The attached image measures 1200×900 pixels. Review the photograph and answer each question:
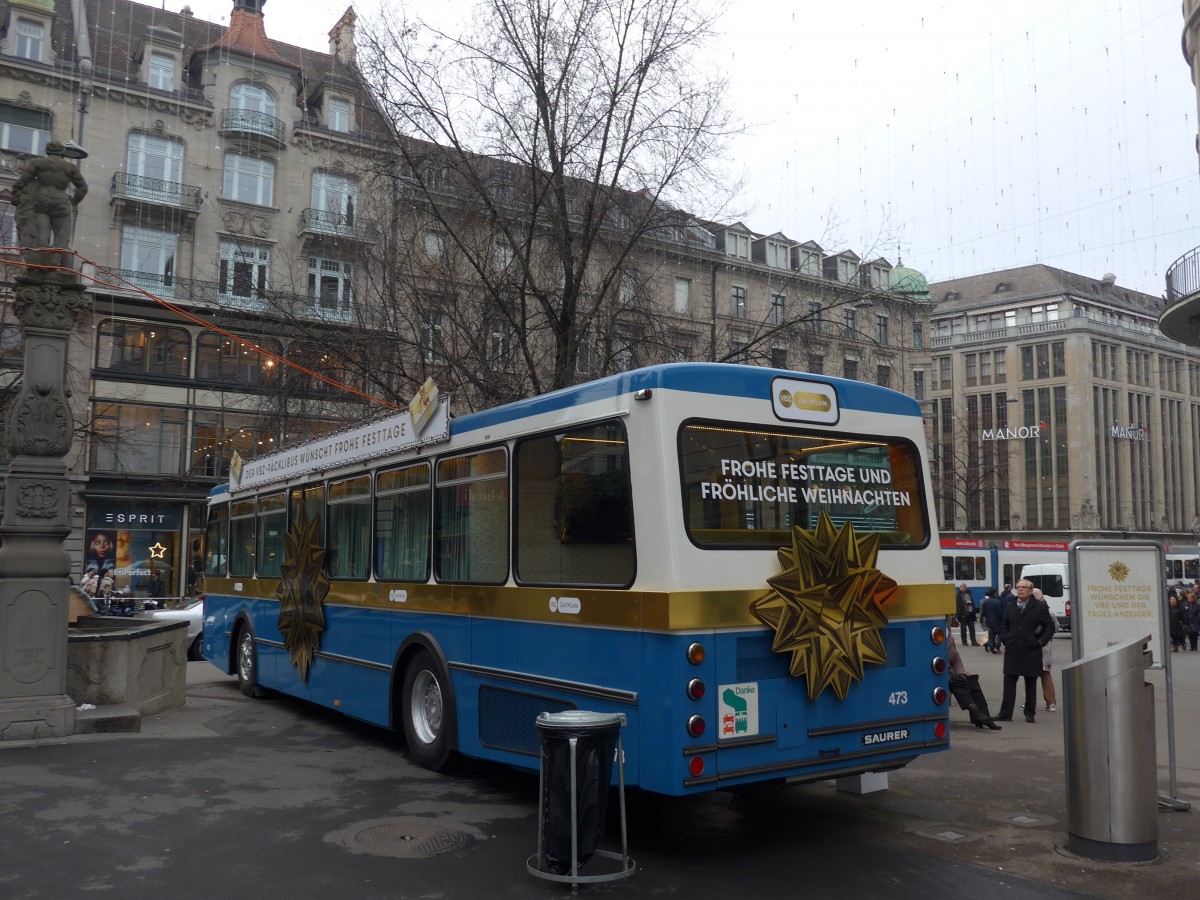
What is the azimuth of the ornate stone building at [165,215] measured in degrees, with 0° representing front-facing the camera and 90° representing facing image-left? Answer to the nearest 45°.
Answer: approximately 315°

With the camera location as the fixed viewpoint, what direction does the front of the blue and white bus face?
facing away from the viewer and to the left of the viewer

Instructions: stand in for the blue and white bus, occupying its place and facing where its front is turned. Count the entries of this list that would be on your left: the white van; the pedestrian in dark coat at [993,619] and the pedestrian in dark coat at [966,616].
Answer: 0

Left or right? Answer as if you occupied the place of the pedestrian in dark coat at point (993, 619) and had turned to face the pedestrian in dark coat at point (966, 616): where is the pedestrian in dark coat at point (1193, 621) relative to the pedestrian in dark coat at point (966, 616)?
right

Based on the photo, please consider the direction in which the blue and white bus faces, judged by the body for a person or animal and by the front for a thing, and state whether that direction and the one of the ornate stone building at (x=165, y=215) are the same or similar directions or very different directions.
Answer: very different directions

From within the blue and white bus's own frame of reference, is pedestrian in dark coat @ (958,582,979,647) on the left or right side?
on its right

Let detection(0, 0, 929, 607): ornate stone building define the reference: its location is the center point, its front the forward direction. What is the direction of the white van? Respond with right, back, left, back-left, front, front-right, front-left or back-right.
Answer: front-left

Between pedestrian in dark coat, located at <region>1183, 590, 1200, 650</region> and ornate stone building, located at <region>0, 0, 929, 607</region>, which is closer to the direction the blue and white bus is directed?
the ornate stone building
